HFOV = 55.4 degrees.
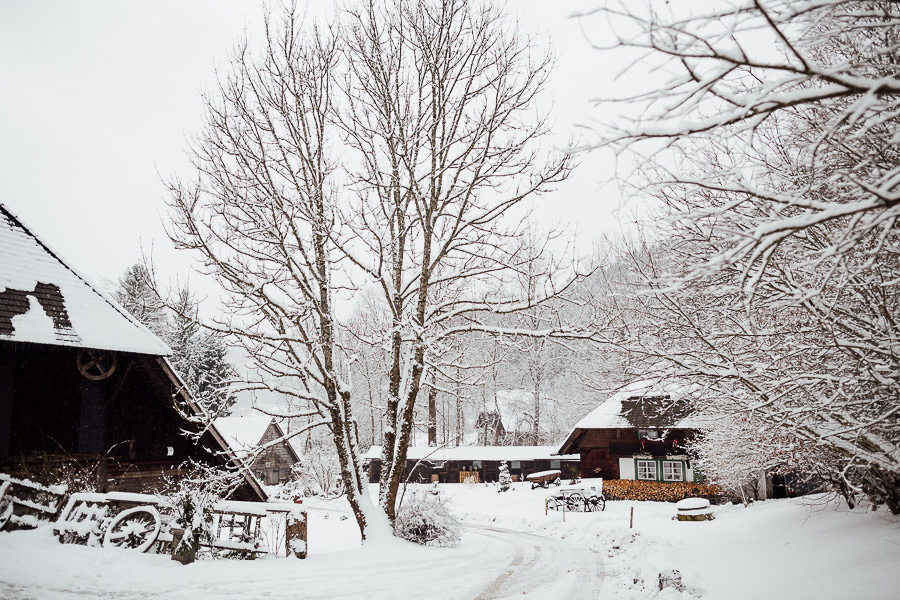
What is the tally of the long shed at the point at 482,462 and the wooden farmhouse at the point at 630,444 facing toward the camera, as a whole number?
2

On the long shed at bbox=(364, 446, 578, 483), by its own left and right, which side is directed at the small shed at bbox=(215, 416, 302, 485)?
right

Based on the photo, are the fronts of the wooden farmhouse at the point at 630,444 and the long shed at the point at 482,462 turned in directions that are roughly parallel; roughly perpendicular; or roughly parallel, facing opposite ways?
roughly parallel

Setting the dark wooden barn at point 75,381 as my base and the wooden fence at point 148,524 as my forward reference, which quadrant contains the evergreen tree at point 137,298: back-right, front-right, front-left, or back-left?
back-left

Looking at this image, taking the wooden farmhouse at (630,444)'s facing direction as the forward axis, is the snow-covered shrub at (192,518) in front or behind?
in front

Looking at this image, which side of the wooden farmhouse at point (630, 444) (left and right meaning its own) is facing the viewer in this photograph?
front

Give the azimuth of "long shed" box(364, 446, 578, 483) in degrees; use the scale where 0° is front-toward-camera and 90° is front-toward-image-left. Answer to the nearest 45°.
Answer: approximately 0°

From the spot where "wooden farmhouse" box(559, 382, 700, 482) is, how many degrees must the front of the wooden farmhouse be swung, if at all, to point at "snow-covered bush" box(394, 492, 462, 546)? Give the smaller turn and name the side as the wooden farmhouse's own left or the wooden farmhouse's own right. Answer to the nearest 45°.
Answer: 0° — it already faces it

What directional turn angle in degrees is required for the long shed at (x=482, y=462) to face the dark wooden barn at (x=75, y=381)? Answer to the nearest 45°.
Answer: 0° — it already faces it

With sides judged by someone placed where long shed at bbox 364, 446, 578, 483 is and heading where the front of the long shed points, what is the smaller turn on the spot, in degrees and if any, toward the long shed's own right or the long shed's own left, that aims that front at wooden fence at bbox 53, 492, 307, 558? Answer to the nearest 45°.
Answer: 0° — it already faces it

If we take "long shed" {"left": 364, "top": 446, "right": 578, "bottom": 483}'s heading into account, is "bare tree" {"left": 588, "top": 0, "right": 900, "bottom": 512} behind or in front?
in front

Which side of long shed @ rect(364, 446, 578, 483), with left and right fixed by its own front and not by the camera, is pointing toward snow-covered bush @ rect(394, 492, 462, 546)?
front
